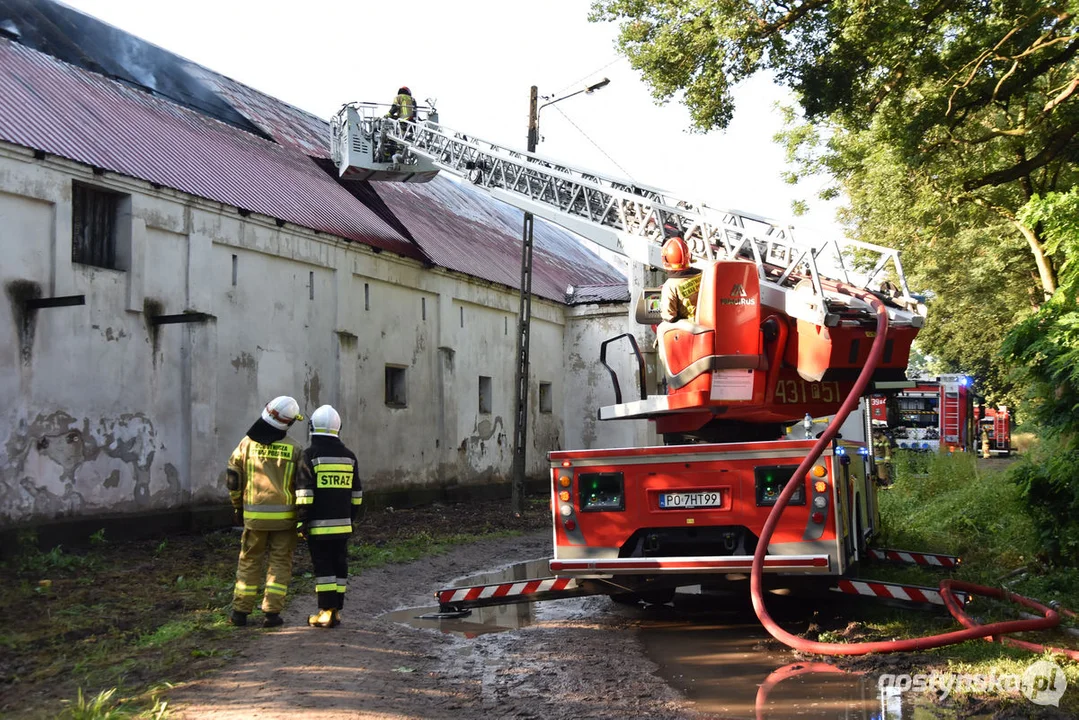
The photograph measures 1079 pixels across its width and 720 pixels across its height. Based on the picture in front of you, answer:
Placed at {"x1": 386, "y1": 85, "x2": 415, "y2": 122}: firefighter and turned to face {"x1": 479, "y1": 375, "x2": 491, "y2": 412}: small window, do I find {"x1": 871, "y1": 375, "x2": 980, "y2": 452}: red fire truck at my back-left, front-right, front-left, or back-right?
front-right

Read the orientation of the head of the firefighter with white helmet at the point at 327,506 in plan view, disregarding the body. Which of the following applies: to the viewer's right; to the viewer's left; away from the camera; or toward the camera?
away from the camera

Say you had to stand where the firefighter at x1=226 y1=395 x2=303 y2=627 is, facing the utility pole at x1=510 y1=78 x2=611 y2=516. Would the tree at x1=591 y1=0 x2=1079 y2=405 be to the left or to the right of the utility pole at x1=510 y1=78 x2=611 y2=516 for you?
right

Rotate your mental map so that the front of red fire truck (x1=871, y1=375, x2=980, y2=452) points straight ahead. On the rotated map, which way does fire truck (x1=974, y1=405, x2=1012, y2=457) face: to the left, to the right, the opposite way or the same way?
the same way

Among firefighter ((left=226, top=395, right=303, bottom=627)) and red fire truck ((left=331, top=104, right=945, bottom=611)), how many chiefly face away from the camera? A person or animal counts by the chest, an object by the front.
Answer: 2

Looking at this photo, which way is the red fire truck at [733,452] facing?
away from the camera

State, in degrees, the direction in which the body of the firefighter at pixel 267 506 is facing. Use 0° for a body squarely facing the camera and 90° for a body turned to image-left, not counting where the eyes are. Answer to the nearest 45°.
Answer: approximately 180°
